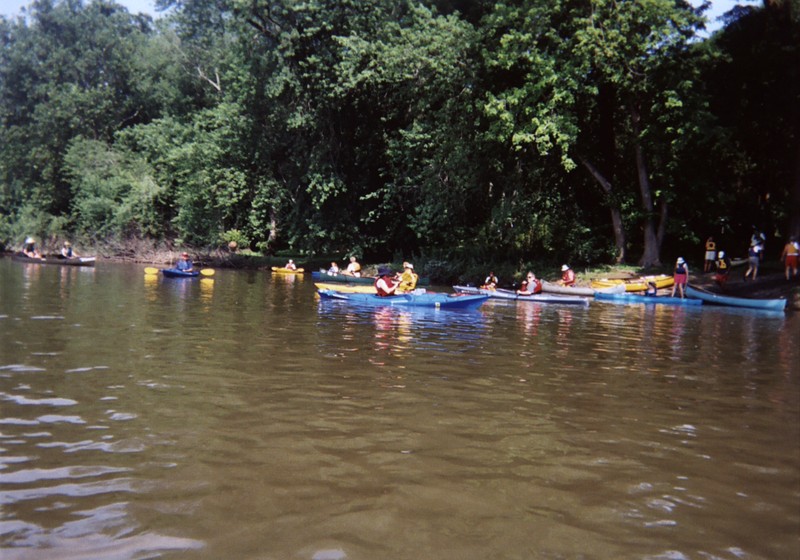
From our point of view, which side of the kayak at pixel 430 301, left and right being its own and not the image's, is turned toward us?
right

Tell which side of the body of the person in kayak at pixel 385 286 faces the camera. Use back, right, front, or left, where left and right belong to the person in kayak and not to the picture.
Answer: right

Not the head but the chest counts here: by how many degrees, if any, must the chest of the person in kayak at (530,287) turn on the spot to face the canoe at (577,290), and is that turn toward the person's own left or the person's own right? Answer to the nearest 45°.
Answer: approximately 135° to the person's own right

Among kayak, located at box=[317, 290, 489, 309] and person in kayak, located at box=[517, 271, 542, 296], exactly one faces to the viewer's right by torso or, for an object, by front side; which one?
the kayak
